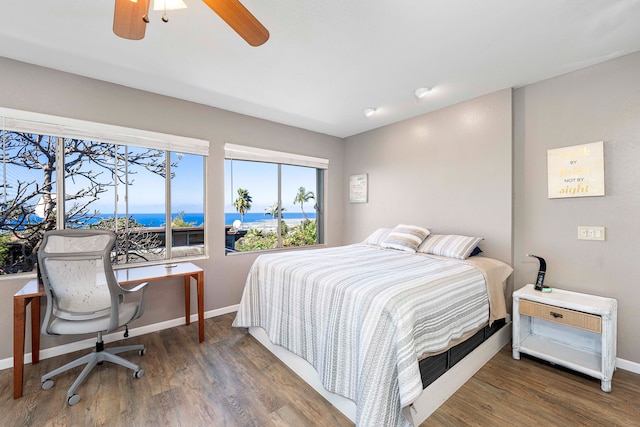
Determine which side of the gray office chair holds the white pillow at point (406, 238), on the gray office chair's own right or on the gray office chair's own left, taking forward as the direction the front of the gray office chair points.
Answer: on the gray office chair's own right

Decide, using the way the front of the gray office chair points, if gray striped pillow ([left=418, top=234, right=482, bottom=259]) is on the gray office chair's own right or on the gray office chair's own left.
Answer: on the gray office chair's own right

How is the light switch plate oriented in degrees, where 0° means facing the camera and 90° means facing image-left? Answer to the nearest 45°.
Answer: approximately 0°

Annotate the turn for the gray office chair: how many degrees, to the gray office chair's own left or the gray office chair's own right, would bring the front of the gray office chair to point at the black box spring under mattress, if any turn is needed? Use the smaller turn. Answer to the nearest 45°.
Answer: approximately 90° to the gray office chair's own right

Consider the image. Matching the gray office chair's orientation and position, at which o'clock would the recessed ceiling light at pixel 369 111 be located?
The recessed ceiling light is roughly at 2 o'clock from the gray office chair.

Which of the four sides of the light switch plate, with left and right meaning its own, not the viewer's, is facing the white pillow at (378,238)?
right

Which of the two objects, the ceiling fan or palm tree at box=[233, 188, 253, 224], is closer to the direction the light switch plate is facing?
the ceiling fan

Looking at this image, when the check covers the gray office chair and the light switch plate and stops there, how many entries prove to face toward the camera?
1

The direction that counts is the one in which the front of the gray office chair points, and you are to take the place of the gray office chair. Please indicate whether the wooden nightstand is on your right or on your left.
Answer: on your right

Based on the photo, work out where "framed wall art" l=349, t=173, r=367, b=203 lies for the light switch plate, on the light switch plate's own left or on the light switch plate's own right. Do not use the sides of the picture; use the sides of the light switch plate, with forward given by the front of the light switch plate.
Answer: on the light switch plate's own right
